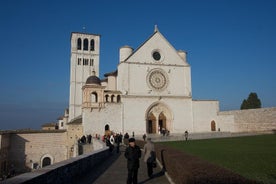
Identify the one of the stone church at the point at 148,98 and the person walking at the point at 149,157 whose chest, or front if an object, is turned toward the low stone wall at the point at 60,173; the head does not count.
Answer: the stone church

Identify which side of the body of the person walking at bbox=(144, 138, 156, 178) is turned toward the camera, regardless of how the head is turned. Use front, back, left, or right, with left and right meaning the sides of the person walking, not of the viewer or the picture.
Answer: back

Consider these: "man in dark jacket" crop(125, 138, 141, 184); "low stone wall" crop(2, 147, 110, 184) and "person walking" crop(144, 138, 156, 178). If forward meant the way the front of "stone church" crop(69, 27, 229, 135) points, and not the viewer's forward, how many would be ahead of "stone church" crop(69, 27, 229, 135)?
3

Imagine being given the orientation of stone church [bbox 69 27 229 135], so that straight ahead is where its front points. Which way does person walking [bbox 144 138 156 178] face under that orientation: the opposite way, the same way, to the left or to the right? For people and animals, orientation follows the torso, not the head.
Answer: the opposite way

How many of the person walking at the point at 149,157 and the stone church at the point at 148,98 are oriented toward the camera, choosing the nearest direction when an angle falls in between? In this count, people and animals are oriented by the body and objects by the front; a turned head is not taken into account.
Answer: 1

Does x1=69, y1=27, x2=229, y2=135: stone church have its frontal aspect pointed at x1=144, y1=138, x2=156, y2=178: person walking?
yes

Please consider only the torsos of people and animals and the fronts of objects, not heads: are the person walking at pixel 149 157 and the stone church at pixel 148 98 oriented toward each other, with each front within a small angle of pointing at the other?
yes

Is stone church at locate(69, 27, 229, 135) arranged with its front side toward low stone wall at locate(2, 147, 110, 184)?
yes
